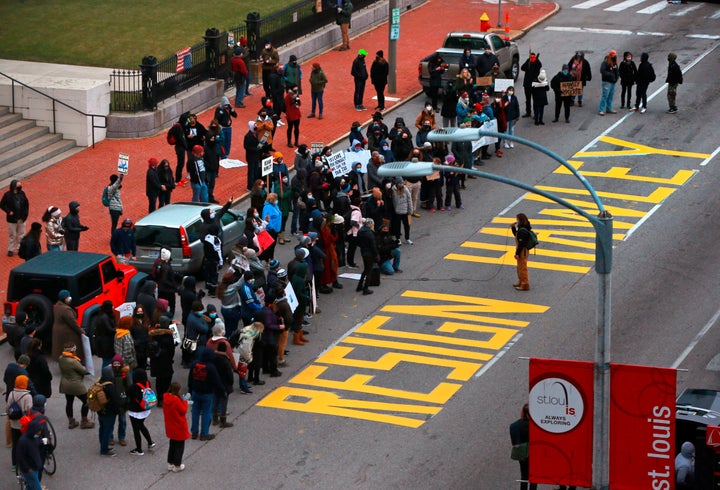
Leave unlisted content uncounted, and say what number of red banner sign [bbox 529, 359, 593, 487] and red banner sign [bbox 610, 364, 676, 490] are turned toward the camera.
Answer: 2

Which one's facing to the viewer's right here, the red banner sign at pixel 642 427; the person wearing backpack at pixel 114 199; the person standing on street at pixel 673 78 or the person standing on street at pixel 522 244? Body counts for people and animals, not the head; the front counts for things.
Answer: the person wearing backpack

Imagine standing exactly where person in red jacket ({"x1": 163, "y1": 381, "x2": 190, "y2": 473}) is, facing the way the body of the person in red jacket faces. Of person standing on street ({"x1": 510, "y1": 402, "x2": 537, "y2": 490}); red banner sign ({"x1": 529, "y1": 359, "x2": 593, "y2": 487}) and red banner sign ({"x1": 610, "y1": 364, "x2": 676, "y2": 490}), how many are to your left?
0

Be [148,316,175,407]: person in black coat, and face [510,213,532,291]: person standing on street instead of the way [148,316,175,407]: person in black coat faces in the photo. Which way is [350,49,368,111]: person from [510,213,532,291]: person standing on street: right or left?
left

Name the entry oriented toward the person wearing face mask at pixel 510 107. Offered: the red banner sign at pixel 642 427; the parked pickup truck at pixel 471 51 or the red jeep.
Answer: the red jeep

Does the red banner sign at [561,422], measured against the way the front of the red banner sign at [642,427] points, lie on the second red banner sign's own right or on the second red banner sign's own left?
on the second red banner sign's own right

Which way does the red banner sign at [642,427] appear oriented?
toward the camera

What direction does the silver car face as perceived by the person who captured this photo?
facing away from the viewer and to the right of the viewer

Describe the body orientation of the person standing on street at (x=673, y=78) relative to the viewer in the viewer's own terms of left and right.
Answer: facing to the left of the viewer

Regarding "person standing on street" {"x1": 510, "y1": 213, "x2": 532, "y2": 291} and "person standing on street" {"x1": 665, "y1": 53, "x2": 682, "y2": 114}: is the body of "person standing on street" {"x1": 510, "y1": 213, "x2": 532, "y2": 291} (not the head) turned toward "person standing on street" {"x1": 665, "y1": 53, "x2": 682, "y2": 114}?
no

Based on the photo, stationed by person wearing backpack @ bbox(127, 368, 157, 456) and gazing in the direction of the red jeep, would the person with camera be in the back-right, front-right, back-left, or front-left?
front-right

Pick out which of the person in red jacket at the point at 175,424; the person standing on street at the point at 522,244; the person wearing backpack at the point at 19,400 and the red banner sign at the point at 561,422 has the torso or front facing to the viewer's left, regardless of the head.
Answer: the person standing on street

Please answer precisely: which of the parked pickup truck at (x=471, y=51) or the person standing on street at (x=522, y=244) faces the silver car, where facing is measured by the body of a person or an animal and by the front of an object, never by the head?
the person standing on street

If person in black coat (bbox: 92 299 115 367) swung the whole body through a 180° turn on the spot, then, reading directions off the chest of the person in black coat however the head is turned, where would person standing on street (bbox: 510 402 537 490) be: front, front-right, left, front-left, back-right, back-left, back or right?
left

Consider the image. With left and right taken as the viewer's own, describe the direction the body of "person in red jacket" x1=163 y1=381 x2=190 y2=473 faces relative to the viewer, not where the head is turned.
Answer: facing away from the viewer and to the right of the viewer

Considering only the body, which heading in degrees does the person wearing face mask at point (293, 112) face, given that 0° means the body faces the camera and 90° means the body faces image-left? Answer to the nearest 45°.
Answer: approximately 315°

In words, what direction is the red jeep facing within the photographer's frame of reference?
facing away from the viewer and to the right of the viewer

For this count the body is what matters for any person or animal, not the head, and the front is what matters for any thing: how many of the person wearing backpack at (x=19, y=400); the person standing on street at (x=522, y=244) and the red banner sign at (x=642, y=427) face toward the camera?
1
